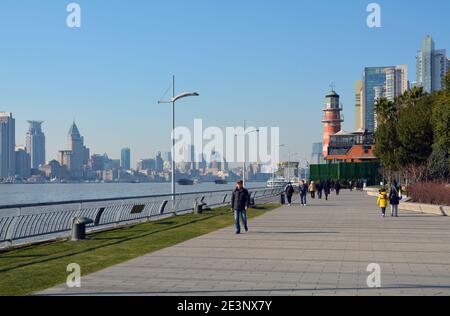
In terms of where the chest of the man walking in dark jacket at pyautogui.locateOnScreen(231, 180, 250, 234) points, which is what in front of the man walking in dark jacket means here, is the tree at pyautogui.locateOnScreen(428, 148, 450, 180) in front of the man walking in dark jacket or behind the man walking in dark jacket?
behind

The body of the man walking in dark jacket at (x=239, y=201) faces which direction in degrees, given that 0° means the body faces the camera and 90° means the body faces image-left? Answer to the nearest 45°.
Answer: approximately 0°

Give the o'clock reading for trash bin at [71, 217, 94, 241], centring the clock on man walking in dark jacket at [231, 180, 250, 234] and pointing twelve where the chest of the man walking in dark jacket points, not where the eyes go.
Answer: The trash bin is roughly at 2 o'clock from the man walking in dark jacket.

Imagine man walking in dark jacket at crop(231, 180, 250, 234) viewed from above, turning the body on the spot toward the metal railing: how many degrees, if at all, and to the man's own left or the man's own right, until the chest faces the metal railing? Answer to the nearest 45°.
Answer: approximately 90° to the man's own right
